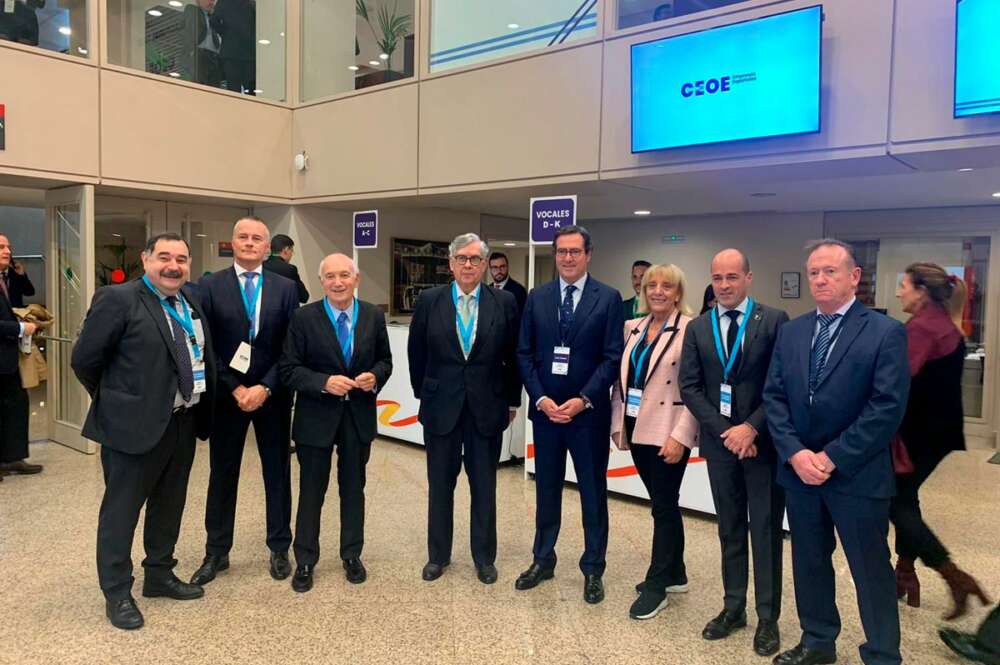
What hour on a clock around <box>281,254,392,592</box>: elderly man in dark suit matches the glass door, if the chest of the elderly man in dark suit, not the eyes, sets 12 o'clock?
The glass door is roughly at 5 o'clock from the elderly man in dark suit.

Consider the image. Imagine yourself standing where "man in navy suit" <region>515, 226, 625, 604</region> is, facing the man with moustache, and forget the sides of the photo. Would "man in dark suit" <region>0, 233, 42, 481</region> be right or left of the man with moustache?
right

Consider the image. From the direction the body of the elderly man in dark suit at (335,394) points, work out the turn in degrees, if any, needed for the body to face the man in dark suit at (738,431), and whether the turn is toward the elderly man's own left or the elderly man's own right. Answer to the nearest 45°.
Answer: approximately 45° to the elderly man's own left

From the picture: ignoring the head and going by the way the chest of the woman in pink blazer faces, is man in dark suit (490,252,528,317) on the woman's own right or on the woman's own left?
on the woman's own right

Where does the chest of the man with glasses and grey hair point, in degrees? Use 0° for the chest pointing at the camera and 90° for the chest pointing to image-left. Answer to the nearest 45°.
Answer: approximately 0°

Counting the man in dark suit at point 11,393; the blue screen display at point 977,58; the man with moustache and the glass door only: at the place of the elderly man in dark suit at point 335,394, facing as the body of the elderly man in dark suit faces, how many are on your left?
1

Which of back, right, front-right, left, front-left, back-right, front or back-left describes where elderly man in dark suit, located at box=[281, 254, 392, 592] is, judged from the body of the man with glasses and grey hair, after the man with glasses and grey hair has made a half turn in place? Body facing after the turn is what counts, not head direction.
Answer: left

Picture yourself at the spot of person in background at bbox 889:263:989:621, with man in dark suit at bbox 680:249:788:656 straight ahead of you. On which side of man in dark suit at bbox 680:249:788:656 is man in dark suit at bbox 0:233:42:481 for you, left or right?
right

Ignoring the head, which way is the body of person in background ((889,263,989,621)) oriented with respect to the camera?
to the viewer's left

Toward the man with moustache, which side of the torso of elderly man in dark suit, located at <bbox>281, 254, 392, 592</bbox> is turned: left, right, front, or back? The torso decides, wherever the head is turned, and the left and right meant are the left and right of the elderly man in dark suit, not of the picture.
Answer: right

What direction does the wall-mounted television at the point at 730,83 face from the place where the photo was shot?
facing the viewer and to the left of the viewer

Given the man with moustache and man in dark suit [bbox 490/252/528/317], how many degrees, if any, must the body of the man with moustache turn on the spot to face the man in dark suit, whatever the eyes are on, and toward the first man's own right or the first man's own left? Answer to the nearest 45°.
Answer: approximately 90° to the first man's own left

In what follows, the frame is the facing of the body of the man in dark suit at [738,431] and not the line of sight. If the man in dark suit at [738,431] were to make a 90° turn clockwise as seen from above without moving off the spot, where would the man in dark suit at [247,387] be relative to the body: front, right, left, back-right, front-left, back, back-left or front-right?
front-left

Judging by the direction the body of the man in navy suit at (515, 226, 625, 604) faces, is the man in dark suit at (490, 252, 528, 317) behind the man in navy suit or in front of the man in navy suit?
behind
